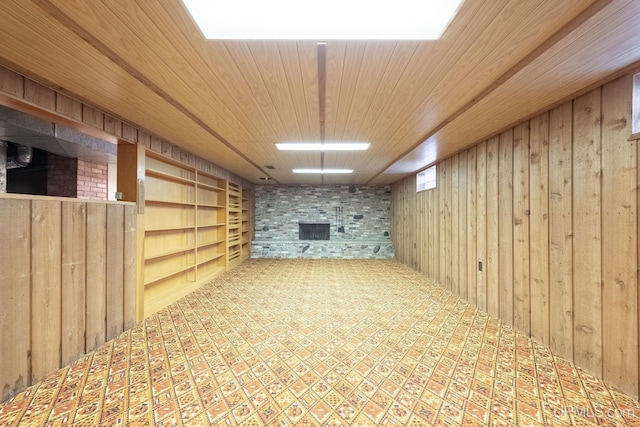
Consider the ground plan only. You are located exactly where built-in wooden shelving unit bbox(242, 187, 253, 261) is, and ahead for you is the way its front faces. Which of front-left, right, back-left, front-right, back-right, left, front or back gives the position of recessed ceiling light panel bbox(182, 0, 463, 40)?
right

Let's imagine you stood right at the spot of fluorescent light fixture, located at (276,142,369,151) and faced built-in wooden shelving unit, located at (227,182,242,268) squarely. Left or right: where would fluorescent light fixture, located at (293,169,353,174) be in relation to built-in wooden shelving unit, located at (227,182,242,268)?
right

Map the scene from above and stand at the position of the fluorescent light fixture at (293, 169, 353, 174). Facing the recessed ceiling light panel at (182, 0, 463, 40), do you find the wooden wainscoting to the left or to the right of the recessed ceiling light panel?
right

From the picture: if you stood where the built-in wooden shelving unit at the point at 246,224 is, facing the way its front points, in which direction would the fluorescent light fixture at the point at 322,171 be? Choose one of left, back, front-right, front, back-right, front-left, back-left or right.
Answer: front-right

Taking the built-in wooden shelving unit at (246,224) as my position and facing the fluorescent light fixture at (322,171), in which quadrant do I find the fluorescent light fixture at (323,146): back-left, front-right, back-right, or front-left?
front-right

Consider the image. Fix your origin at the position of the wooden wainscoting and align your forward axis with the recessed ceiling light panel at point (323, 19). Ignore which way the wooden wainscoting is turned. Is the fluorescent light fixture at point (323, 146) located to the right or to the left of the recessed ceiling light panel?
left

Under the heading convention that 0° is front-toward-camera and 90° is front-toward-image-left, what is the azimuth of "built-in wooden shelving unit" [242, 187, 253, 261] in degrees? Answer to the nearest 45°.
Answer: approximately 270°

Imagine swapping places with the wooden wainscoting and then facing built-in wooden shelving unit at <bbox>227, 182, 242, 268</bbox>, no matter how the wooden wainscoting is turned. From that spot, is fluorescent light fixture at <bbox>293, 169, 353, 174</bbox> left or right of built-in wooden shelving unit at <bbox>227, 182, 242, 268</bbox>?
right

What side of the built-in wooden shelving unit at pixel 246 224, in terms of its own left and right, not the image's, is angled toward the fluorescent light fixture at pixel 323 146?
right

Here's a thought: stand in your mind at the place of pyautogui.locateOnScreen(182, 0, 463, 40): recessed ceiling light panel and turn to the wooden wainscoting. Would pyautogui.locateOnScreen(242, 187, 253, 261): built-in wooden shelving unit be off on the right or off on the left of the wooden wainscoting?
right

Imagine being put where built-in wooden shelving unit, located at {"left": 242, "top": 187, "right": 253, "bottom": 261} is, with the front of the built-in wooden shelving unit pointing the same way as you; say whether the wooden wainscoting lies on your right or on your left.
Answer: on your right

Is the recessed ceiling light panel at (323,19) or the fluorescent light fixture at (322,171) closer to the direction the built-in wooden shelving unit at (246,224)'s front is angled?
the fluorescent light fixture
